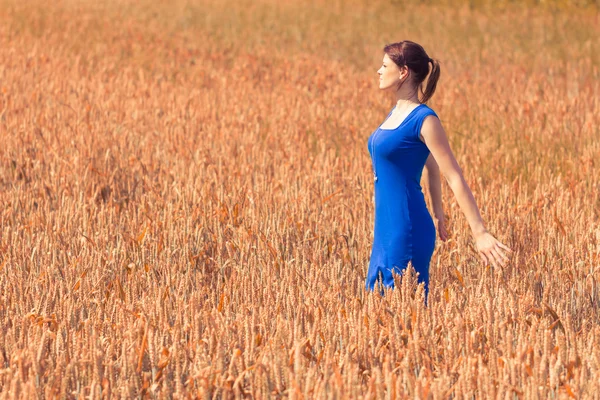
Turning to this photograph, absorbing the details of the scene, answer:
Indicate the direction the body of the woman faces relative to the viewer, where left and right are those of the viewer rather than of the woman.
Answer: facing to the left of the viewer

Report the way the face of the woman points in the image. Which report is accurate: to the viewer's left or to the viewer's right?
to the viewer's left
